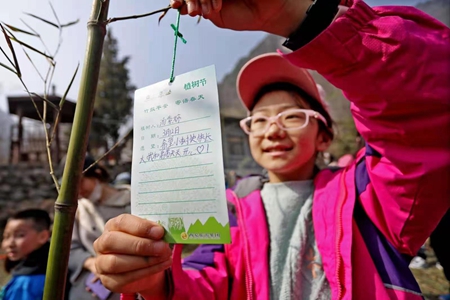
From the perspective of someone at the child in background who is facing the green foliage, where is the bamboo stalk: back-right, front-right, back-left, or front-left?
back-right

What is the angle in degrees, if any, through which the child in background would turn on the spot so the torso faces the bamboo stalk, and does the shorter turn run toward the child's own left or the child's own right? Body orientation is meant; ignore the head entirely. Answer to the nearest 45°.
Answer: approximately 45° to the child's own left

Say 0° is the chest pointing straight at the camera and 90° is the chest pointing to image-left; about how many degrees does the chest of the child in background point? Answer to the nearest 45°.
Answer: approximately 45°

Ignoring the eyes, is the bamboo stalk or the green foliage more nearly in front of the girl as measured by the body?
the bamboo stalk

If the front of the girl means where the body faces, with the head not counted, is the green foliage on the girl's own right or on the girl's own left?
on the girl's own right

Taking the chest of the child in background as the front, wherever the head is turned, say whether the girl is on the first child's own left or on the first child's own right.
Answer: on the first child's own left
